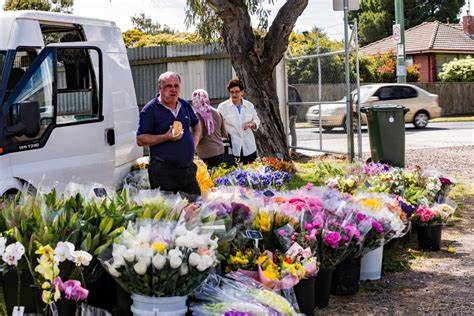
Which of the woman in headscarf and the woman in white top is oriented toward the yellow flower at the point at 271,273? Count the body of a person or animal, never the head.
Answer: the woman in white top

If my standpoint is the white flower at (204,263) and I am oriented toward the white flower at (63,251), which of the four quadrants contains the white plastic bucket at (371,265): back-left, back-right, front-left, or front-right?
back-right

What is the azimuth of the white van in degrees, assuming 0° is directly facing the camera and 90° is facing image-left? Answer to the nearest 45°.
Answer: approximately 45°

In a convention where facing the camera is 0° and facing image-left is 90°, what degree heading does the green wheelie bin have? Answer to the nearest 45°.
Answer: approximately 315°

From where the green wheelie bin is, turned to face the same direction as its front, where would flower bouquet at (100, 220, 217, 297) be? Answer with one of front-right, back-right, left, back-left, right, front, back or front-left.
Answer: front-right
